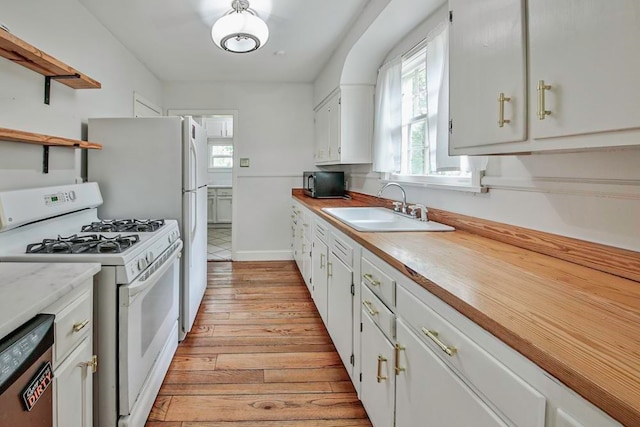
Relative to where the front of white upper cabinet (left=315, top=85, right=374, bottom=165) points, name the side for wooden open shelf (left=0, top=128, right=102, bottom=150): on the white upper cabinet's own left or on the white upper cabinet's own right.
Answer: on the white upper cabinet's own left

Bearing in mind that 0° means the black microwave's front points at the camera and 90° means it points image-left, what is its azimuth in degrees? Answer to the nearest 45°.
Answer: approximately 90°

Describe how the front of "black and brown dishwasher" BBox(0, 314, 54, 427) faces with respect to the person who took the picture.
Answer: facing the viewer and to the right of the viewer

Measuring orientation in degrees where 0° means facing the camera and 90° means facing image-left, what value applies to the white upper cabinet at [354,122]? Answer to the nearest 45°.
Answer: approximately 90°

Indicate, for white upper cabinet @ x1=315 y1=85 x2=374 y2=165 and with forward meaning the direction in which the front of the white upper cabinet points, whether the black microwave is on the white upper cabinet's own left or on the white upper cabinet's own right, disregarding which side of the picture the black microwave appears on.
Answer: on the white upper cabinet's own right

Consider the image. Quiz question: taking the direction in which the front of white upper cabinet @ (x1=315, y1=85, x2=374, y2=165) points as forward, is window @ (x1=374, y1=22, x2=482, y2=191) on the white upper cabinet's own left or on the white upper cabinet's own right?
on the white upper cabinet's own left

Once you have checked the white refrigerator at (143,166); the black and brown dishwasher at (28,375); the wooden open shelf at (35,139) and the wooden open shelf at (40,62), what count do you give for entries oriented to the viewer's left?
0

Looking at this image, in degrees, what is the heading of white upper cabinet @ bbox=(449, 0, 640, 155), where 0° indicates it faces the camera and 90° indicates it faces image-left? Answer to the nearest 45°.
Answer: approximately 45°

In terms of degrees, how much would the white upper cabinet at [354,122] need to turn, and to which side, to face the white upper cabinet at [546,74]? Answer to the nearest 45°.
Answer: approximately 90° to its left

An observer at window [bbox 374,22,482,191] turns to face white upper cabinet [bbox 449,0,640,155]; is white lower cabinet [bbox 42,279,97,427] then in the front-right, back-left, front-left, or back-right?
front-right

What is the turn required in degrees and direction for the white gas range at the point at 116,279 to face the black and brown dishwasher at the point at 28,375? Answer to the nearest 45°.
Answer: approximately 45° to its right
